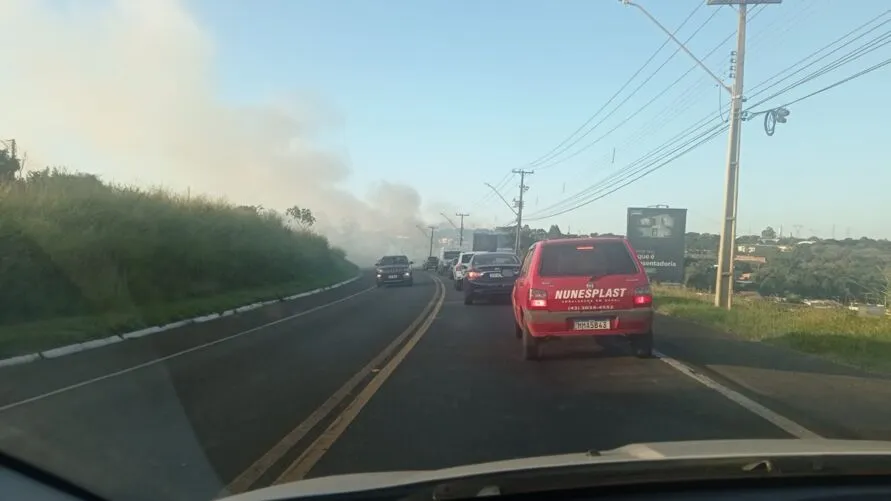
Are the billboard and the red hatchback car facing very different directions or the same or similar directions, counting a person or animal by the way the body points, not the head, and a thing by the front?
very different directions

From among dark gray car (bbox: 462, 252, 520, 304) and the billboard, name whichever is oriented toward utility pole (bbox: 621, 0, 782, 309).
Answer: the billboard

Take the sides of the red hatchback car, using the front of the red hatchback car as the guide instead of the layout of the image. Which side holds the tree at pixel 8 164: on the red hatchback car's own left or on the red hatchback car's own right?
on the red hatchback car's own left

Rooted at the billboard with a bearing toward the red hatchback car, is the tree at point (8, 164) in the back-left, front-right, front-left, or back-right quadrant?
front-right

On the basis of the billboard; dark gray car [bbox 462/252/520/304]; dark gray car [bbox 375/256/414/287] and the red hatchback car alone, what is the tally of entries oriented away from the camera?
2

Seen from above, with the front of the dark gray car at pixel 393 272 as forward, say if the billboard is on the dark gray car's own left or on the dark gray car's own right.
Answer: on the dark gray car's own left

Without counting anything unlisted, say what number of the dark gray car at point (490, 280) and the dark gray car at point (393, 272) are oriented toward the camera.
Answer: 1

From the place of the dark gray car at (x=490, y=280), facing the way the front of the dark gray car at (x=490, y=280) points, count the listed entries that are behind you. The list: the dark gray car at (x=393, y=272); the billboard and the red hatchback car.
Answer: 1

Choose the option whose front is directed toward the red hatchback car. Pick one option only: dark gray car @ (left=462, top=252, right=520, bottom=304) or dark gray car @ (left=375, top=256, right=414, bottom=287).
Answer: dark gray car @ (left=375, top=256, right=414, bottom=287)

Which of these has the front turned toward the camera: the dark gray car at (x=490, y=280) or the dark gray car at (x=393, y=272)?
the dark gray car at (x=393, y=272)

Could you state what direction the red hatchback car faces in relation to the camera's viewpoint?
facing away from the viewer

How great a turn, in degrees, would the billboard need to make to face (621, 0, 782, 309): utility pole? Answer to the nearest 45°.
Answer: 0° — it already faces it

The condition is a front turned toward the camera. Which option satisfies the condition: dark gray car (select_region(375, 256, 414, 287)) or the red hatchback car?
the dark gray car

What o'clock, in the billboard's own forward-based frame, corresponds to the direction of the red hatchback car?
The red hatchback car is roughly at 12 o'clock from the billboard.

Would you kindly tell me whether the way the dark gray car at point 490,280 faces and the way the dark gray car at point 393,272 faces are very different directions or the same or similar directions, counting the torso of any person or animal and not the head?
very different directions

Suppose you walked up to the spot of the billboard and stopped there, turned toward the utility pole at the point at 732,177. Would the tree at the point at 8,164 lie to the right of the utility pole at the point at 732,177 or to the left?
right

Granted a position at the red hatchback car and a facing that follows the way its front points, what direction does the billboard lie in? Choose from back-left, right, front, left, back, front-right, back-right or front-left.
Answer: front

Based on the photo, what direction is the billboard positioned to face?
toward the camera

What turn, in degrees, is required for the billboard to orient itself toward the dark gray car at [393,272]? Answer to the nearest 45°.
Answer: approximately 90° to its right

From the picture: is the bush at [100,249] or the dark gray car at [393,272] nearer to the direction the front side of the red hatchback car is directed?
the dark gray car

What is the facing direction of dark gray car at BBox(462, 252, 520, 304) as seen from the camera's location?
facing away from the viewer

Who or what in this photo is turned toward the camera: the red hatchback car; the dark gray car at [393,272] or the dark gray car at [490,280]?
the dark gray car at [393,272]
